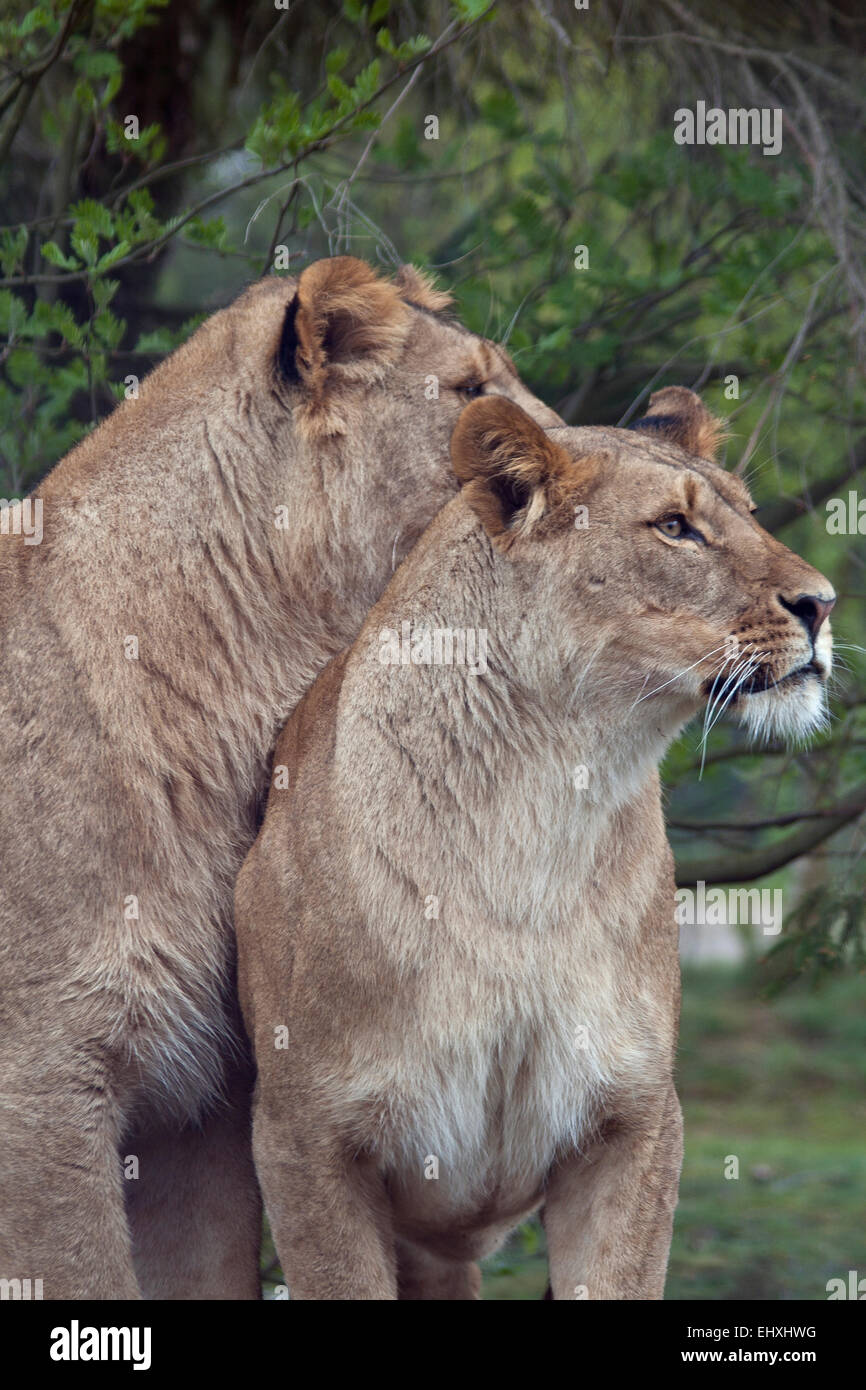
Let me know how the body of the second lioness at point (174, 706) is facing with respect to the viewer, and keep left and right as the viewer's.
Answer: facing to the right of the viewer
